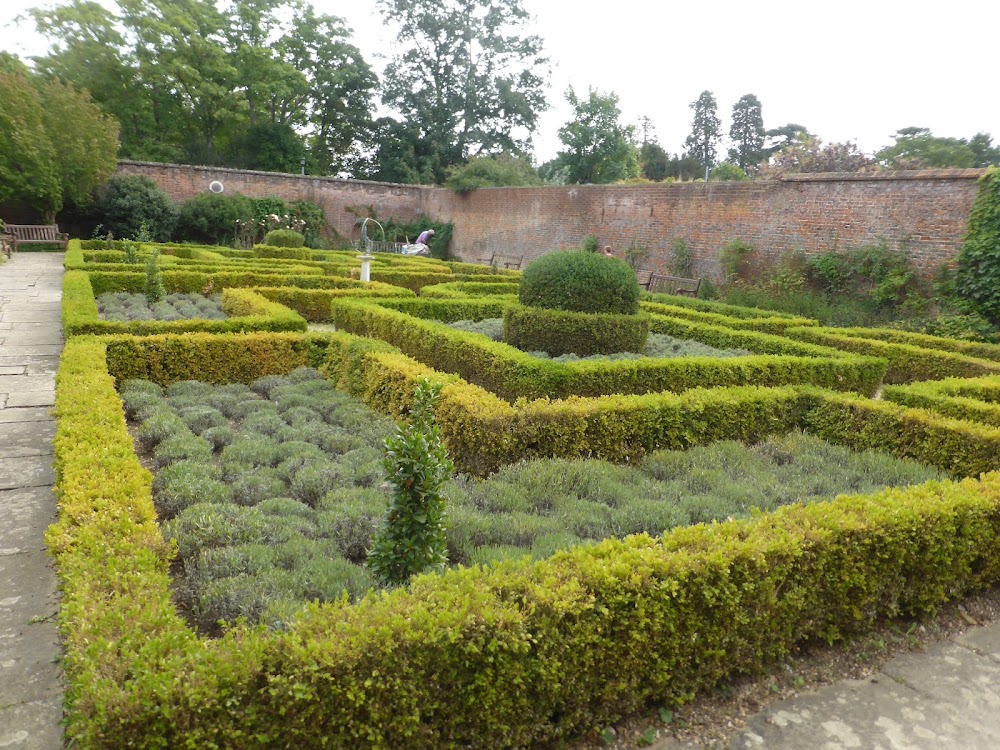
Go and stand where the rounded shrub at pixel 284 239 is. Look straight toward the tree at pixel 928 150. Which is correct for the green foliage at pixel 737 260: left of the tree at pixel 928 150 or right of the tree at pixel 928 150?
right

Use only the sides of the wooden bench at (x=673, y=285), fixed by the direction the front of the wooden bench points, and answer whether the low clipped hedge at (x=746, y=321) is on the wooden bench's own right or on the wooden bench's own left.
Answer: on the wooden bench's own left

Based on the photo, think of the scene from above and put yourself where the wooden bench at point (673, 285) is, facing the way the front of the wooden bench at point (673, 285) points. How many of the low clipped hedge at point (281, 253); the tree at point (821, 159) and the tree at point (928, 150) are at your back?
2

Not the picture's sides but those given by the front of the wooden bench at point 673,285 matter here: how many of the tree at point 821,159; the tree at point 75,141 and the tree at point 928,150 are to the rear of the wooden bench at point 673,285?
2

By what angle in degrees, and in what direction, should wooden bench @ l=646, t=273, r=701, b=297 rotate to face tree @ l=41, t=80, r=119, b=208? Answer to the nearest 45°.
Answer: approximately 45° to its right

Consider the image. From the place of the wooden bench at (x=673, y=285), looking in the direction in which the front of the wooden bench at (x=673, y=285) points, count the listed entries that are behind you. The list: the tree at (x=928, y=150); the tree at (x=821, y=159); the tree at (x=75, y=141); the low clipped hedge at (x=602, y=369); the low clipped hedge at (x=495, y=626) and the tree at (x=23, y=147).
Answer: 2

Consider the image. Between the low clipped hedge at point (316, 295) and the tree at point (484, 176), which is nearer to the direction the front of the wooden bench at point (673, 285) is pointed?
the low clipped hedge

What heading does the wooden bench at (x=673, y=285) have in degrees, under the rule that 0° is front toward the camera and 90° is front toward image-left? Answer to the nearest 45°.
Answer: approximately 45°

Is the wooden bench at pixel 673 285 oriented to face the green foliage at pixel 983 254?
no

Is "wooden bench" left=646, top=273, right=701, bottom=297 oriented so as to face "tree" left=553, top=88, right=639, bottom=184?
no

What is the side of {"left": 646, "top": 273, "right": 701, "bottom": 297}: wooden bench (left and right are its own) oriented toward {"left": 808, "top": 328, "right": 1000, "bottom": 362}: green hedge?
left

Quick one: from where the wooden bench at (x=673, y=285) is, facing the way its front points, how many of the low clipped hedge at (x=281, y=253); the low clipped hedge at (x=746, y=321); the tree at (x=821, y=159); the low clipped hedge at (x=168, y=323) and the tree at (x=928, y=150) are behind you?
2

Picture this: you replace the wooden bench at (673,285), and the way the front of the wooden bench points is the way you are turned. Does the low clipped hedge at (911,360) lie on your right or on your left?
on your left

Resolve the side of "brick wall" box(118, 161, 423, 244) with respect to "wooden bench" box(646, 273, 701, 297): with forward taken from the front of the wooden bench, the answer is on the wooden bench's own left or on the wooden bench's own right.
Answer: on the wooden bench's own right
